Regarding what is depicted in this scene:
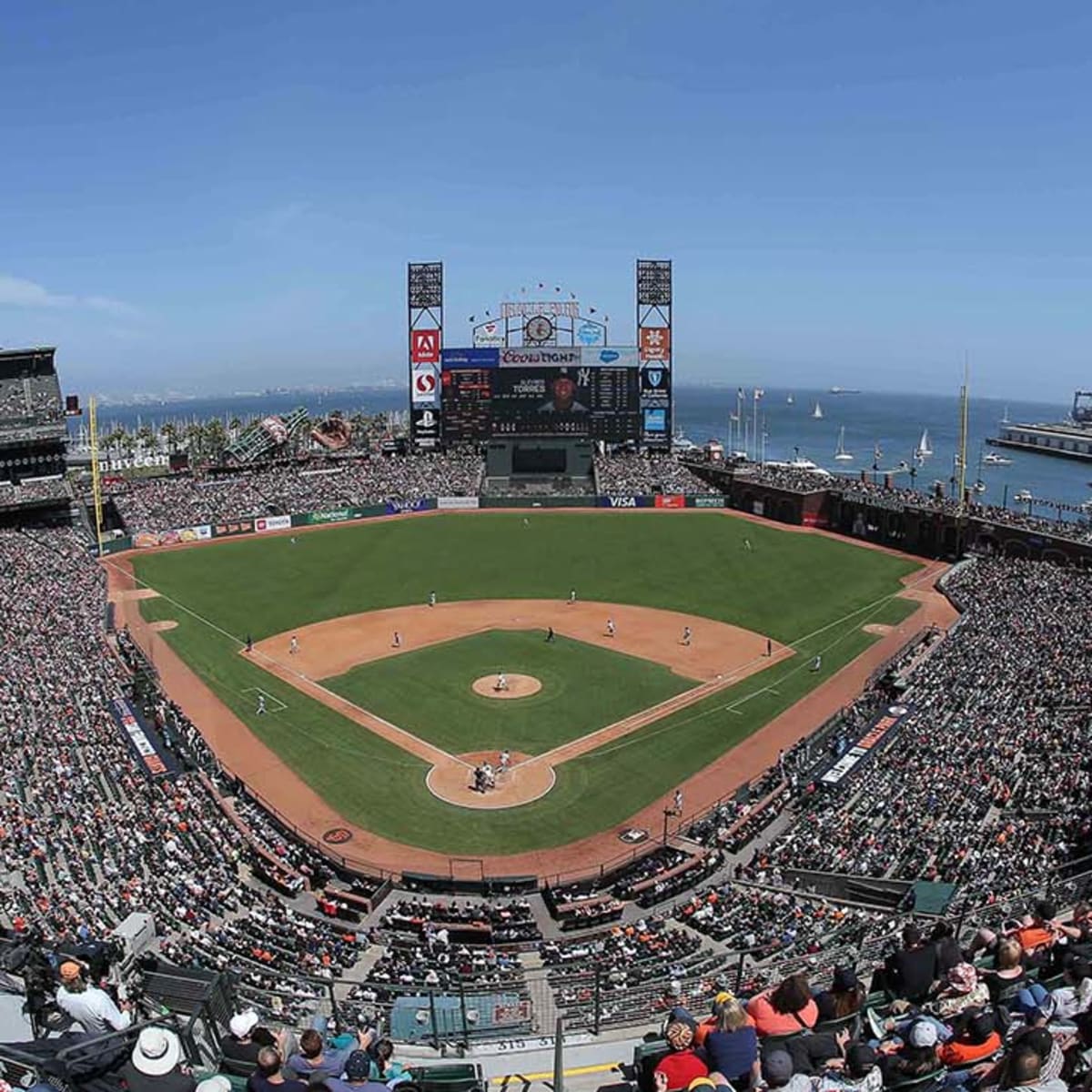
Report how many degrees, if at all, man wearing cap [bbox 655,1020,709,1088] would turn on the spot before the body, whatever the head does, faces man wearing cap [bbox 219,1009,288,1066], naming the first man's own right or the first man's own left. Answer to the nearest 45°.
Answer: approximately 90° to the first man's own left

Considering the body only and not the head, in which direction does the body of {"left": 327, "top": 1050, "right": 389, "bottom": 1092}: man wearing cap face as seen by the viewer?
away from the camera

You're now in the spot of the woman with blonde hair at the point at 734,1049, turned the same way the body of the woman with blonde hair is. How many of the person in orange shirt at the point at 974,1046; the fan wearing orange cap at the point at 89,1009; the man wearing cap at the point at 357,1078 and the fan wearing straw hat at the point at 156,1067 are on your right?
1

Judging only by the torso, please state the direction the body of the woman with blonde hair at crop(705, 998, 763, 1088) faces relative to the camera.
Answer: away from the camera

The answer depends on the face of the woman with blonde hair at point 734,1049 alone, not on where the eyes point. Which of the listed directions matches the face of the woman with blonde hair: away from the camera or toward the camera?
away from the camera

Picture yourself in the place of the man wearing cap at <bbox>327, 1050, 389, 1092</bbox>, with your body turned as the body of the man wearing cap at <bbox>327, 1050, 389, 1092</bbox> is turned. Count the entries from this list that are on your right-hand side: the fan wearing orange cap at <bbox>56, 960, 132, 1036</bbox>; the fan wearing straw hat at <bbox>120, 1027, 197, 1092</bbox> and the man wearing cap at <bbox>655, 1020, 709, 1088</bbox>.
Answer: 1

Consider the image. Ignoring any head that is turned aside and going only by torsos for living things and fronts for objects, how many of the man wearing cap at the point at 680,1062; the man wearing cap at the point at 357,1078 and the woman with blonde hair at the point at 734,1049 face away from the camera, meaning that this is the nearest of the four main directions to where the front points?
3

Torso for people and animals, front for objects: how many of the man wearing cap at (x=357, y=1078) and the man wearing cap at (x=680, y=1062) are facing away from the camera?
2

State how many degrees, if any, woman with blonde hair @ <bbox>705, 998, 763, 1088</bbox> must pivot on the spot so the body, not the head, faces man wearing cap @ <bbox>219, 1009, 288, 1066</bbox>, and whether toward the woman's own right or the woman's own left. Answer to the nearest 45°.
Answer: approximately 90° to the woman's own left

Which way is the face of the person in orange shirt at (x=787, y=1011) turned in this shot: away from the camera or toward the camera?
away from the camera

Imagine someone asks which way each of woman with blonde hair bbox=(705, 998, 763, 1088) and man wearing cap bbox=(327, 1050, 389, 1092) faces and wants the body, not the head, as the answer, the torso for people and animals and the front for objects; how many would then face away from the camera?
2

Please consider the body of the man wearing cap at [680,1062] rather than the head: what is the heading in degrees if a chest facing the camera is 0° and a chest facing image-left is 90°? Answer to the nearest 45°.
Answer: approximately 180°

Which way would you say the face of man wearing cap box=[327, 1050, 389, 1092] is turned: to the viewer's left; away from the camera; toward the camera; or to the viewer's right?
away from the camera

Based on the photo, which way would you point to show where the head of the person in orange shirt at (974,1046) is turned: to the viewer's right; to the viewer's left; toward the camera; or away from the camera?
away from the camera
